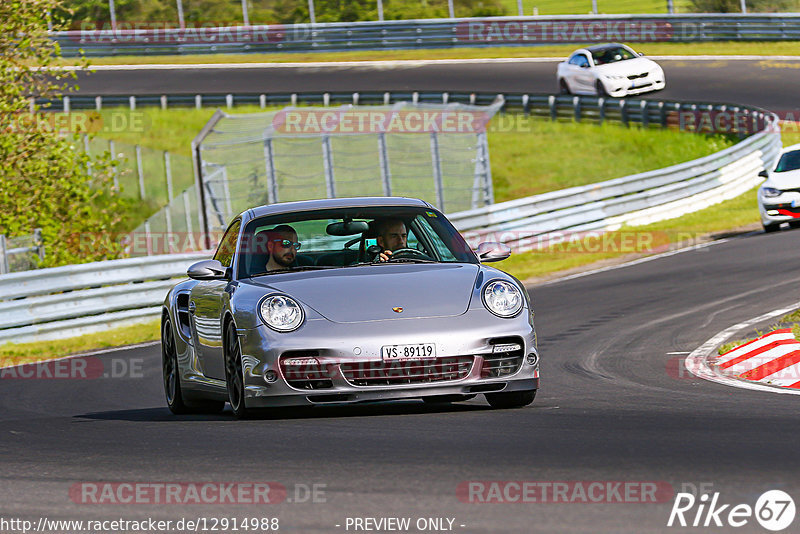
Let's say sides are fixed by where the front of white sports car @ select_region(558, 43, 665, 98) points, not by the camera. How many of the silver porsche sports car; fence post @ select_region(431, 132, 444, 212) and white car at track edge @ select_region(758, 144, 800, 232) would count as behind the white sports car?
0

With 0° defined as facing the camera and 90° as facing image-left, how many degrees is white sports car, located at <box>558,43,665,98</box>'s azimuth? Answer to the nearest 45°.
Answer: approximately 315°

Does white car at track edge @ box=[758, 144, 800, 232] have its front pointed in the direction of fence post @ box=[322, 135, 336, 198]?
no

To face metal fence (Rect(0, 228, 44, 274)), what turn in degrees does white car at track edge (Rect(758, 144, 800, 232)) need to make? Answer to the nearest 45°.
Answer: approximately 45° to its right

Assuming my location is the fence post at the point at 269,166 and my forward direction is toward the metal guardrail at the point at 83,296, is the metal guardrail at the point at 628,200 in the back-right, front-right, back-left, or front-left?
back-left

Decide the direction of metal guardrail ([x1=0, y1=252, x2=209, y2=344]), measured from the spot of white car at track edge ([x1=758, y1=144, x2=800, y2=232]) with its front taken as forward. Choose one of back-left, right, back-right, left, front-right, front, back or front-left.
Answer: front-right

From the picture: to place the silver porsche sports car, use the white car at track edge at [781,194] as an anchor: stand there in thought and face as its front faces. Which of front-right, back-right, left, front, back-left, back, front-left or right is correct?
front

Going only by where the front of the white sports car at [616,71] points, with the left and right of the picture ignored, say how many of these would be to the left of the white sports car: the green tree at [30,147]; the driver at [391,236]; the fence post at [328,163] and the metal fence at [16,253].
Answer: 0

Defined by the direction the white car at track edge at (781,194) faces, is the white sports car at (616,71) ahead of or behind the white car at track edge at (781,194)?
behind

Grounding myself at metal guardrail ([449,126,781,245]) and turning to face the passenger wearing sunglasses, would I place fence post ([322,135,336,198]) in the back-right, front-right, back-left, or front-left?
front-right

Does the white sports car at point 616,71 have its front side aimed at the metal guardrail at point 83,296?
no

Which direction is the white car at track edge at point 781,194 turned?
toward the camera

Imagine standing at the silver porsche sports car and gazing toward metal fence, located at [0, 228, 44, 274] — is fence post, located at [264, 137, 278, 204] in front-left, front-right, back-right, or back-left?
front-right

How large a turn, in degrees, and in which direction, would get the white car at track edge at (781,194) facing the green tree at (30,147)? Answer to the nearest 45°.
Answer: approximately 90° to its right

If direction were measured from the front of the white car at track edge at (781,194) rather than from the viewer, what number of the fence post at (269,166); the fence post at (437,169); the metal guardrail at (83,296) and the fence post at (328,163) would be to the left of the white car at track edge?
0

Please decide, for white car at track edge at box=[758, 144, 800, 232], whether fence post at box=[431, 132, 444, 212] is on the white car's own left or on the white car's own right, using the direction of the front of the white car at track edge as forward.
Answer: on the white car's own right
